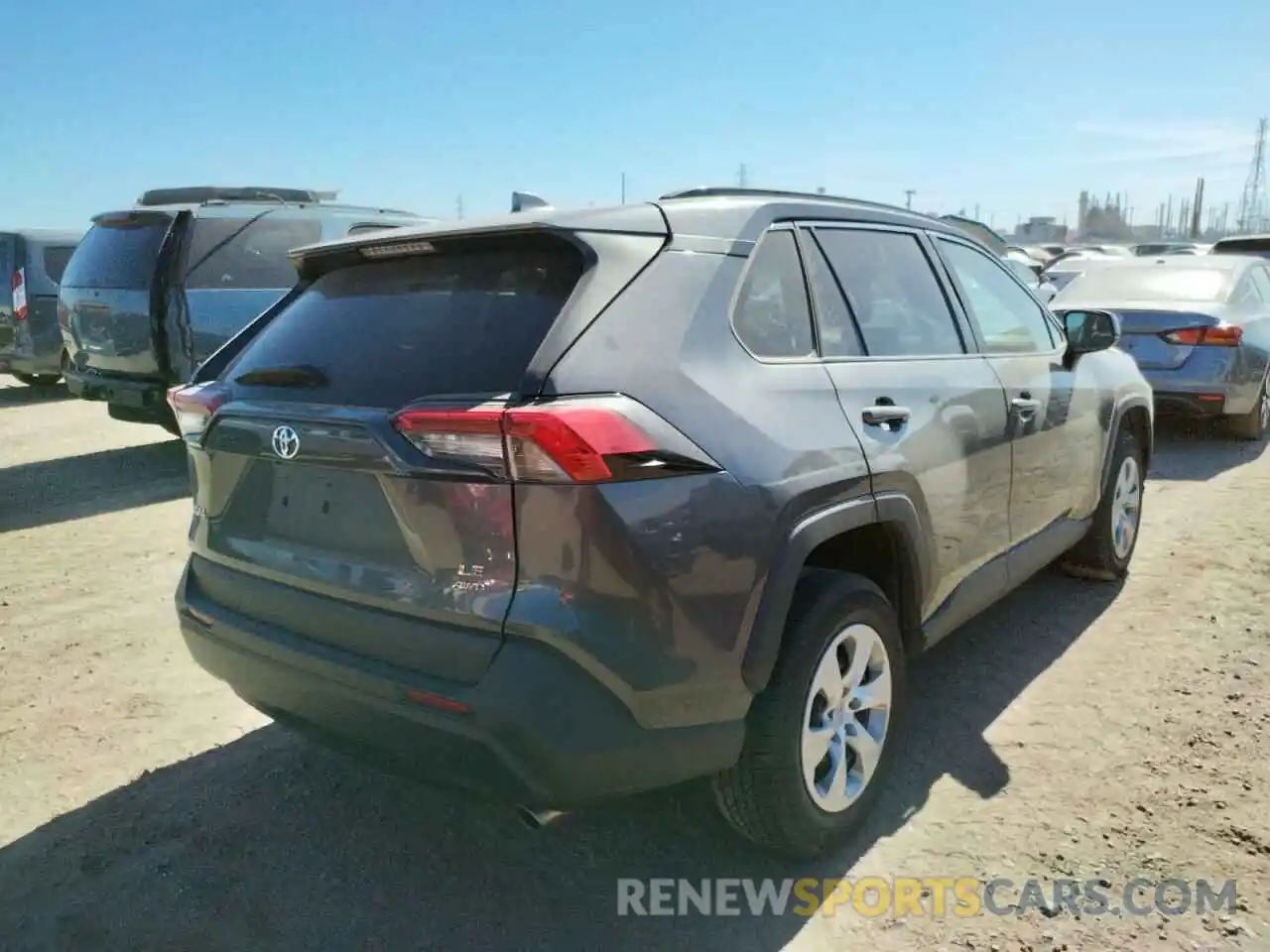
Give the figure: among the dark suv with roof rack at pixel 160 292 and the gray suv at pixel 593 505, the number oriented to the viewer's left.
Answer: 0

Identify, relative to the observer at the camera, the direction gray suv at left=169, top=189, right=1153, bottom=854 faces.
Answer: facing away from the viewer and to the right of the viewer

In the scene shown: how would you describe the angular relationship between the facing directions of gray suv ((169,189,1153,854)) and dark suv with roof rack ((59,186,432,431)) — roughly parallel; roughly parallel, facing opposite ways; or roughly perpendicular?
roughly parallel

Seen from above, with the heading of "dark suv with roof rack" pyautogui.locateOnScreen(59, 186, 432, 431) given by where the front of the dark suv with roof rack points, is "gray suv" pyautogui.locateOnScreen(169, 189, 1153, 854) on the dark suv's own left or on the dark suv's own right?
on the dark suv's own right

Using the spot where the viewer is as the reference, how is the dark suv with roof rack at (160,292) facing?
facing away from the viewer and to the right of the viewer

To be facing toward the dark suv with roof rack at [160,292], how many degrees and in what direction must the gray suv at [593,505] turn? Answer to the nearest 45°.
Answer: approximately 90° to its left
